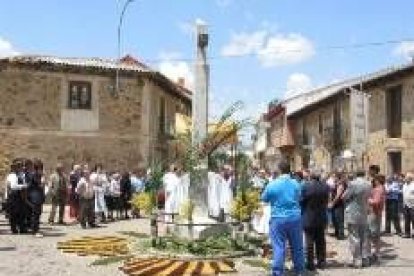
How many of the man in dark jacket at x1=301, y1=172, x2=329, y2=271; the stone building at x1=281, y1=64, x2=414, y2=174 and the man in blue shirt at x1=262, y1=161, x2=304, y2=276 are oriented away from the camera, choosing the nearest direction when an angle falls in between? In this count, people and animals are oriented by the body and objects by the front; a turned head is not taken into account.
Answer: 2

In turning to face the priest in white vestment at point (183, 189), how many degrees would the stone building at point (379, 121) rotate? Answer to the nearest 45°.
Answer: approximately 45° to its left

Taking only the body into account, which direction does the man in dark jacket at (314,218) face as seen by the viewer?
away from the camera

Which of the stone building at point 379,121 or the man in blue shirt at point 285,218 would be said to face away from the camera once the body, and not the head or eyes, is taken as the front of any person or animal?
the man in blue shirt

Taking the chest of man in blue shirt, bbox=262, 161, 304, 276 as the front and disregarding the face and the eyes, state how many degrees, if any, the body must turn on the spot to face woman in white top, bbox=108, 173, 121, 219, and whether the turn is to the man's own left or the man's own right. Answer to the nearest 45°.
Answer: approximately 45° to the man's own left

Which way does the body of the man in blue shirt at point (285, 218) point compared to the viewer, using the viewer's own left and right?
facing away from the viewer

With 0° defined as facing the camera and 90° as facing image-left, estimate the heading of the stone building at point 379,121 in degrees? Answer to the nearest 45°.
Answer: approximately 45°
